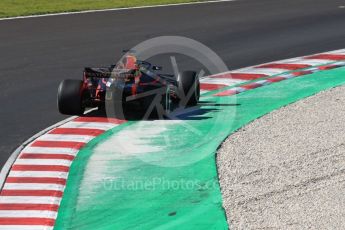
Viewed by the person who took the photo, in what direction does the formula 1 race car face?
facing away from the viewer and to the right of the viewer
